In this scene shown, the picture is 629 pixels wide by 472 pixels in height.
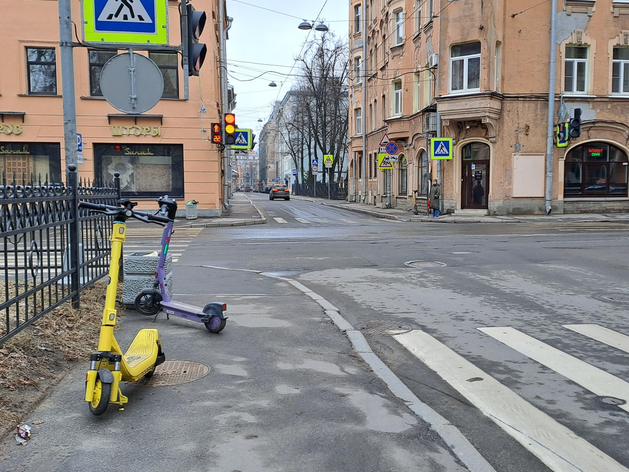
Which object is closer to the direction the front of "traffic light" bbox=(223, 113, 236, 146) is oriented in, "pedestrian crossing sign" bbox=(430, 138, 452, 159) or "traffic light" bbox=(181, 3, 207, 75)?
the traffic light

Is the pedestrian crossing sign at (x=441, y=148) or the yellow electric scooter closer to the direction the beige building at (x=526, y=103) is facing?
the yellow electric scooter

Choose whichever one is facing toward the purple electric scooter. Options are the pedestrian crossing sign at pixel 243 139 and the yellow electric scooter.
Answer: the pedestrian crossing sign

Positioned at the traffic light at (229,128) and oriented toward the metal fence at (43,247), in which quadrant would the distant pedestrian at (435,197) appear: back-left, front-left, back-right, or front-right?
back-left

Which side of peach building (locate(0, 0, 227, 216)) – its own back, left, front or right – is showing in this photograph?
front

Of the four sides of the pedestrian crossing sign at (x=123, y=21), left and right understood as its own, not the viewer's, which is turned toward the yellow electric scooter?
front

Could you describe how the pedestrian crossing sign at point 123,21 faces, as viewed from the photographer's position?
facing the viewer

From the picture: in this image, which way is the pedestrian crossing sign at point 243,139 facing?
toward the camera

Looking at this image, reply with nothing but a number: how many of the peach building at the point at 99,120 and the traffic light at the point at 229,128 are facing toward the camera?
2

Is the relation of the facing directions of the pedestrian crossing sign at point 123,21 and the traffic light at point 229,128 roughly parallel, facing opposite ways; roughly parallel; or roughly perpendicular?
roughly parallel

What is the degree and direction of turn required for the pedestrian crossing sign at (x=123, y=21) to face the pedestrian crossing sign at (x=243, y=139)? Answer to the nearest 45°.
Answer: approximately 180°

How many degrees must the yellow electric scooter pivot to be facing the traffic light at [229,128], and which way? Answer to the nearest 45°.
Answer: approximately 135° to its right

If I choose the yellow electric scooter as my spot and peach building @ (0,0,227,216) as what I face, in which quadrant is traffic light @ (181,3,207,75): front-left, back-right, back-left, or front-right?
front-right

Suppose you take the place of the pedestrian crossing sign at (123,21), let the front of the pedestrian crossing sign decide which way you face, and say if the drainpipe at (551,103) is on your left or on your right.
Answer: on your left

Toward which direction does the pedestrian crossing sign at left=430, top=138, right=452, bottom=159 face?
toward the camera

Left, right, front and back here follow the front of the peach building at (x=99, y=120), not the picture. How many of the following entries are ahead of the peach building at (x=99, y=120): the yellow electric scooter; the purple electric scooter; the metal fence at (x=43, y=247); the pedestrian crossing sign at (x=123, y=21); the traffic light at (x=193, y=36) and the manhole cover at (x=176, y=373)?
6

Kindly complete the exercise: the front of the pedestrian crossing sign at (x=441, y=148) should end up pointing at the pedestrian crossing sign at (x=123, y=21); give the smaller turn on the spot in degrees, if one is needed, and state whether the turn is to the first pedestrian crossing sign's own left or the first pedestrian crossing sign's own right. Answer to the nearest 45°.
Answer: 0° — it already faces it
